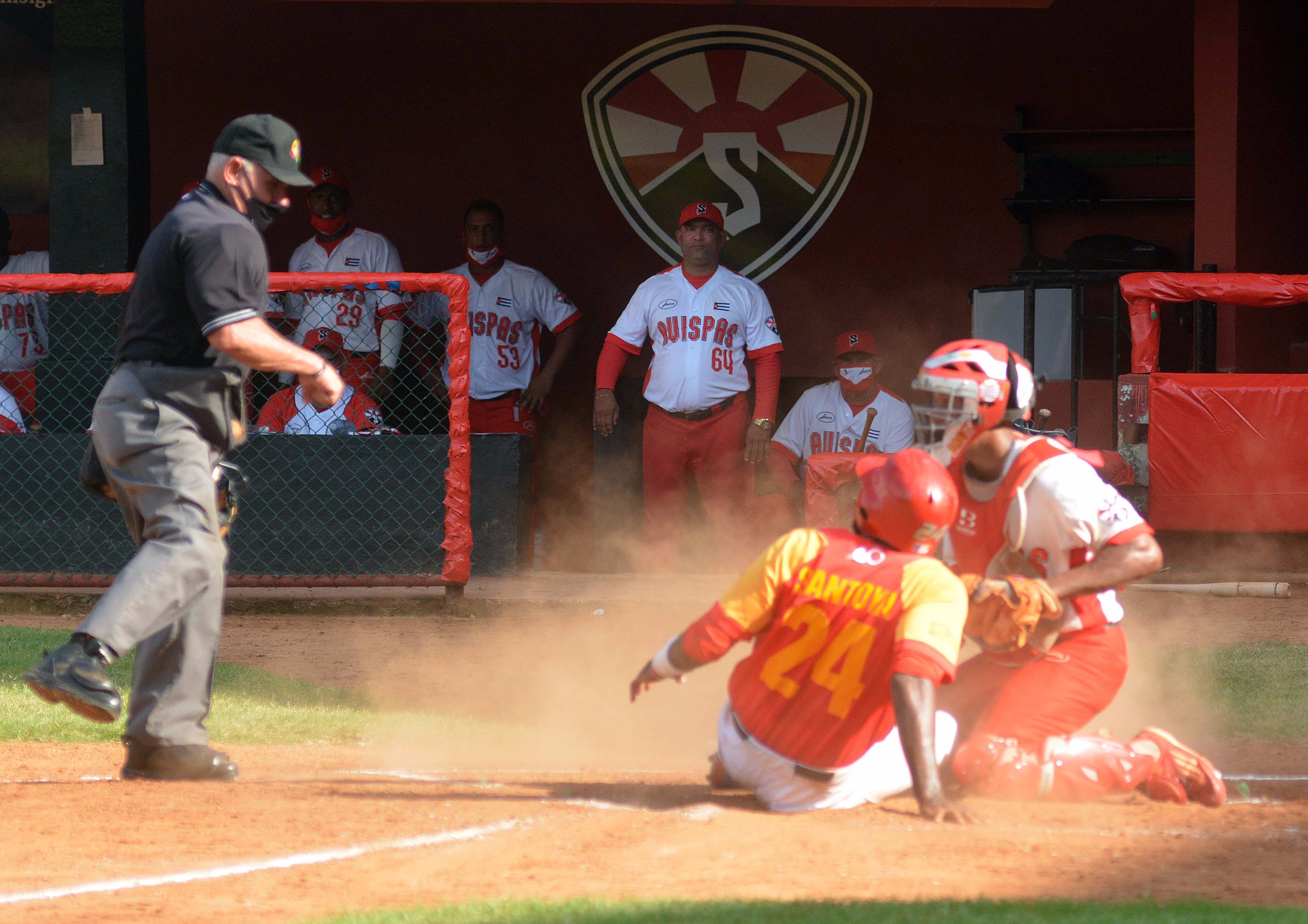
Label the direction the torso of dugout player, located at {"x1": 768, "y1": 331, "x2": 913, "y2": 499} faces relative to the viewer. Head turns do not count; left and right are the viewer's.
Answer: facing the viewer

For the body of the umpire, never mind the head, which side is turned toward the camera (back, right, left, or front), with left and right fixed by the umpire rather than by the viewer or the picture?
right

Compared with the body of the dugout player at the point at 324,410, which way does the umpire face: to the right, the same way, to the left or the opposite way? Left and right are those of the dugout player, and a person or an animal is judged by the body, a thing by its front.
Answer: to the left

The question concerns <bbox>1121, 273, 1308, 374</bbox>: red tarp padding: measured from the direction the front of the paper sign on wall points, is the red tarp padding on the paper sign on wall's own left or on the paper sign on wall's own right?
on the paper sign on wall's own left

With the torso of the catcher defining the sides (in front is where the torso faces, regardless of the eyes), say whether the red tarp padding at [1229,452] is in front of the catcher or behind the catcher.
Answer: behind

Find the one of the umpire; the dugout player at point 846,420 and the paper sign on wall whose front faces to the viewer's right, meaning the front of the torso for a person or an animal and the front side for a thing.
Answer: the umpire

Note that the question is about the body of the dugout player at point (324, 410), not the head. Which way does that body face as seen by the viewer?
toward the camera

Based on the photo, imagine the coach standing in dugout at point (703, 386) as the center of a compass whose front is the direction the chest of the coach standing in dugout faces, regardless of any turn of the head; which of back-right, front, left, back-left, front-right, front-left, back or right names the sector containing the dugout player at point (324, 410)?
right

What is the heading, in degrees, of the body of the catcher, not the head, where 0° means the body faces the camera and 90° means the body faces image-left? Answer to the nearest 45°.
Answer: approximately 45°

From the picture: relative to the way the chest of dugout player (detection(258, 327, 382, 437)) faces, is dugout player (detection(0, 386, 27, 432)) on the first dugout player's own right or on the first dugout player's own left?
on the first dugout player's own right

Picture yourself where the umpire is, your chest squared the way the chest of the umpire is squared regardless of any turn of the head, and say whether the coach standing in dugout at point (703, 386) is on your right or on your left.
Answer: on your left
